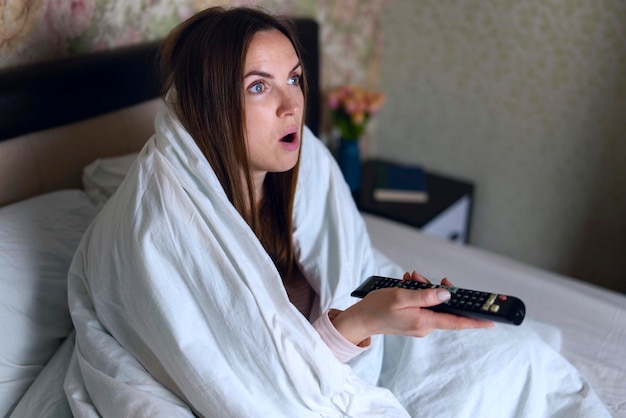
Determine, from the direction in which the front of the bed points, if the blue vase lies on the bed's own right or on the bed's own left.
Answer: on the bed's own left

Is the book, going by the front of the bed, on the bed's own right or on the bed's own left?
on the bed's own left

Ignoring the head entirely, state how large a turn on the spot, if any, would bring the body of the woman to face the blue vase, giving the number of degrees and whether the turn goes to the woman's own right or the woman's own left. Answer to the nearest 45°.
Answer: approximately 135° to the woman's own left

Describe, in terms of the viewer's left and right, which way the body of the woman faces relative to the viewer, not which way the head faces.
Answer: facing the viewer and to the right of the viewer

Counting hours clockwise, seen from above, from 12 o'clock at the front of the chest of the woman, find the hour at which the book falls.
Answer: The book is roughly at 8 o'clock from the woman.

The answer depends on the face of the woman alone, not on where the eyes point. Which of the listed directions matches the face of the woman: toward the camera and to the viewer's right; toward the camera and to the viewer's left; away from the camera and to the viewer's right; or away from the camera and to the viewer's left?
toward the camera and to the viewer's right

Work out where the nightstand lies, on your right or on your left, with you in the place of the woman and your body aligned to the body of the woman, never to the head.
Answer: on your left

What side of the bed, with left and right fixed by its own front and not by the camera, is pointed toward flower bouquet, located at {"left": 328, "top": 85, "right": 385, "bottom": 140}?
left
